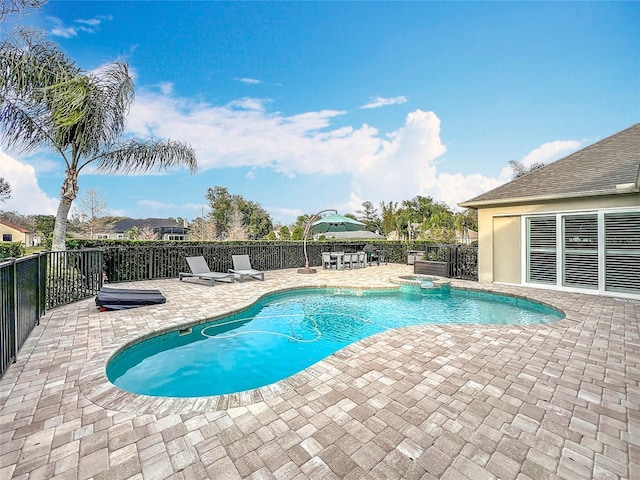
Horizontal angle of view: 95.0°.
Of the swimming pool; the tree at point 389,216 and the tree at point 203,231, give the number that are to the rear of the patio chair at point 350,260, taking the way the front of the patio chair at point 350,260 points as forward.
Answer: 1

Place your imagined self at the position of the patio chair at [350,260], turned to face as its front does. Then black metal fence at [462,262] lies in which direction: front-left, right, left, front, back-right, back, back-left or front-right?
back-right

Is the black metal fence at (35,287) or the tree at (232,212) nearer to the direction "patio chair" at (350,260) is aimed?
the tree

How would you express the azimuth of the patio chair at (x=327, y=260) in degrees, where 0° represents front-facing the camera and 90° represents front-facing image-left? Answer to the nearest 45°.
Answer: approximately 225°

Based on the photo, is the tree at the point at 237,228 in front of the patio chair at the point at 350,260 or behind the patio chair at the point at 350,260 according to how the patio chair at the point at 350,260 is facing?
in front

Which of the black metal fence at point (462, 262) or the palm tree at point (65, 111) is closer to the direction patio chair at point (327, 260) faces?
the black metal fence

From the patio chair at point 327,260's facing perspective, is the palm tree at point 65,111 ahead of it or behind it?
behind
